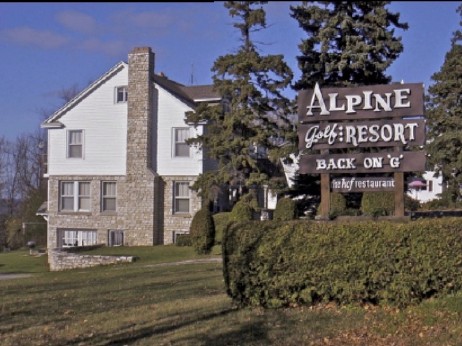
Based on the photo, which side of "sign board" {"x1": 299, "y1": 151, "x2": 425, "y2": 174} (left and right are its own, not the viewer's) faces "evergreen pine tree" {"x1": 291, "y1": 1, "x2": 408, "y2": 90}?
back

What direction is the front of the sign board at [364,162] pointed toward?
toward the camera

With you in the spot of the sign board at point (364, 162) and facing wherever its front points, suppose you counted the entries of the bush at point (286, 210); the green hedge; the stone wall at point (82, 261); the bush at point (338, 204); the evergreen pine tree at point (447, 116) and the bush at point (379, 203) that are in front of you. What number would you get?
1
